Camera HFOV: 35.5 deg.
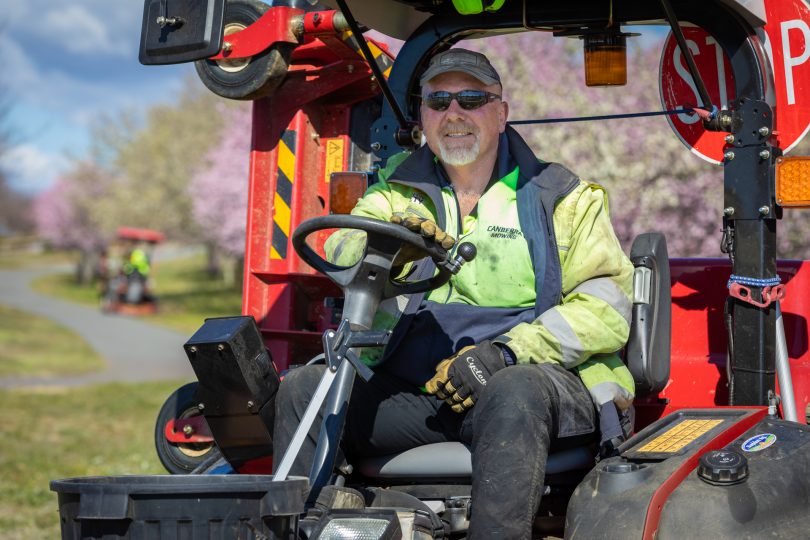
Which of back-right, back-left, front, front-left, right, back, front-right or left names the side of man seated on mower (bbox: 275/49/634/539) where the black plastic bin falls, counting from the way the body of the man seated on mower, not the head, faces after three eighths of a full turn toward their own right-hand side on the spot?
back-left

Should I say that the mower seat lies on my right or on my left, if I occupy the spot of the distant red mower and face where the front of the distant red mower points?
on my left

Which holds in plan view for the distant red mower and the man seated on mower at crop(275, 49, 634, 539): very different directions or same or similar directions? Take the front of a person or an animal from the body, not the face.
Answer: same or similar directions

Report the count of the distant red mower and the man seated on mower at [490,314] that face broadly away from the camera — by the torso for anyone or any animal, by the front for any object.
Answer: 0

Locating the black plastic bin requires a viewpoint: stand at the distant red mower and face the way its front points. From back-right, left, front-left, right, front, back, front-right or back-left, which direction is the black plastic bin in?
front-left

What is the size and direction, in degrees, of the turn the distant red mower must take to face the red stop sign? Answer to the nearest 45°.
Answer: approximately 45° to its left

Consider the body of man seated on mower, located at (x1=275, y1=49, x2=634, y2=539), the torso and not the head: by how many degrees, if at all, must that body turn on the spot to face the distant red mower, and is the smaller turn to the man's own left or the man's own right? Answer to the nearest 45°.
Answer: approximately 135° to the man's own right

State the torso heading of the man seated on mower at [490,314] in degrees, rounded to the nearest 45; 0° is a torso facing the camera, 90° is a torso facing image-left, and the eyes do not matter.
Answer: approximately 45°
